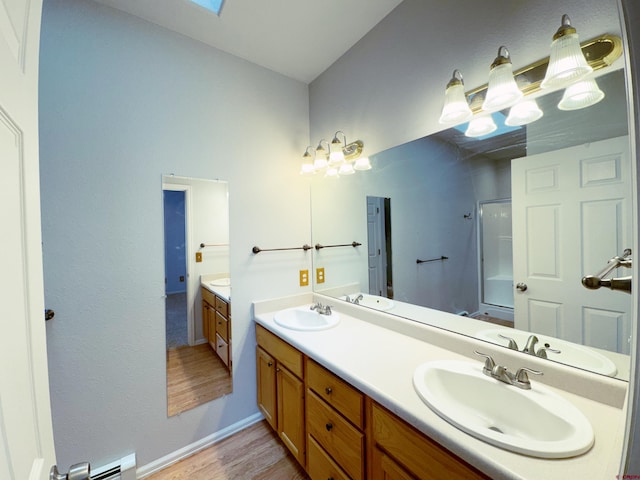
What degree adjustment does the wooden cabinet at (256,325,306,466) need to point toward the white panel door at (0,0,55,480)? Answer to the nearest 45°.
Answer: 0° — it already faces it

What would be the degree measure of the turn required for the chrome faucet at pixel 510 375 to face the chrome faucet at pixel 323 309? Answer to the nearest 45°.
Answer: approximately 45° to its right

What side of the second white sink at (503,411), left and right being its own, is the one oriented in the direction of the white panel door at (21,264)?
front

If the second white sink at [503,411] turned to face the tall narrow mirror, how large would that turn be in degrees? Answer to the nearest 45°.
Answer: approximately 45° to its right

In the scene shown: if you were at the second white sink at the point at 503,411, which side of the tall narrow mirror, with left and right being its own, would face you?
front

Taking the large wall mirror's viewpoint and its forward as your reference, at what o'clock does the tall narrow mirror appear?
The tall narrow mirror is roughly at 1 o'clock from the large wall mirror.

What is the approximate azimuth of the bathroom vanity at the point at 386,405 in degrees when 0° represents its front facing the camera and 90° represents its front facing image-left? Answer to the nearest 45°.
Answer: approximately 45°

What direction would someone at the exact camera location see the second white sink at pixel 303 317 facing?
facing the viewer and to the left of the viewer

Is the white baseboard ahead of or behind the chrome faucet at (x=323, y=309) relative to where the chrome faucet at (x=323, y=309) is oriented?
ahead

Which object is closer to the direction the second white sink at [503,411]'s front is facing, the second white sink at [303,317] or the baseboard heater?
the baseboard heater

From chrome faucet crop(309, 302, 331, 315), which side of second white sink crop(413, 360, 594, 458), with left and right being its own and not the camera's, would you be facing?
right

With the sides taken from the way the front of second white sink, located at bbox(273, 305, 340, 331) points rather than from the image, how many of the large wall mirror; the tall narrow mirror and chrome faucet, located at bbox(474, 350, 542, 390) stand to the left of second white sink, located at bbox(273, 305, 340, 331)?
2

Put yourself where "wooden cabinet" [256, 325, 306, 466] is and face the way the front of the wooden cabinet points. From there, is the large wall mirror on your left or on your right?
on your left

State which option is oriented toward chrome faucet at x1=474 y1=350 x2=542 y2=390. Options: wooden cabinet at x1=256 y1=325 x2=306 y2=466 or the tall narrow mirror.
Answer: the tall narrow mirror

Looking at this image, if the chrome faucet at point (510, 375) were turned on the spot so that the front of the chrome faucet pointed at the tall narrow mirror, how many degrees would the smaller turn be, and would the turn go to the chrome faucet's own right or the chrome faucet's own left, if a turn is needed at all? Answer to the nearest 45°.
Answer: approximately 45° to the chrome faucet's own right

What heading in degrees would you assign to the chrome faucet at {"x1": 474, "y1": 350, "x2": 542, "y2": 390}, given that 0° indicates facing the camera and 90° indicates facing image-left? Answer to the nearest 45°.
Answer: approximately 45°

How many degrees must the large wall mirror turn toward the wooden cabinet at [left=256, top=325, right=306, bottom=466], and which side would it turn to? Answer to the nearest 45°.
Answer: approximately 45° to its right

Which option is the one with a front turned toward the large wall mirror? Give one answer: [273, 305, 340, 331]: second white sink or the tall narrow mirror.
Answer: the tall narrow mirror
